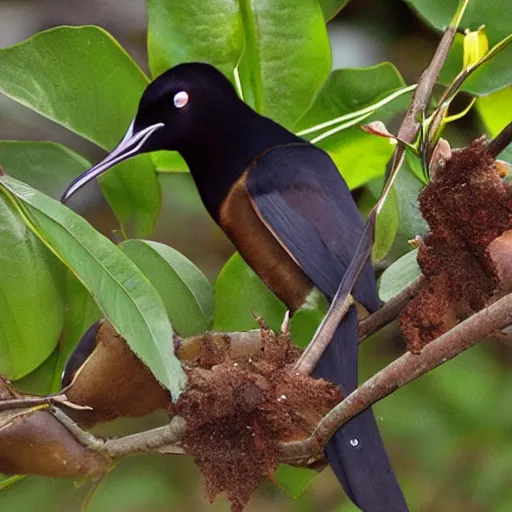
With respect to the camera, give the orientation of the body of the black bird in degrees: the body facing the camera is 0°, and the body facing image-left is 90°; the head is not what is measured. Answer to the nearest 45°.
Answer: approximately 90°
